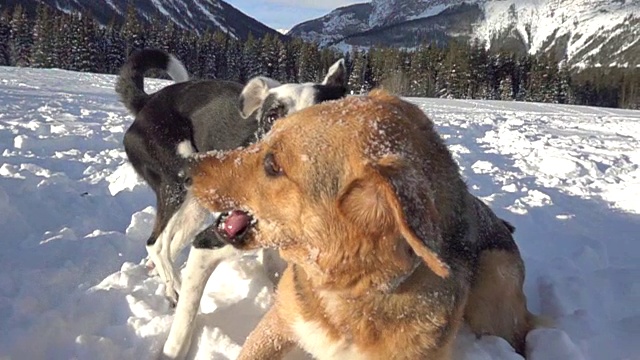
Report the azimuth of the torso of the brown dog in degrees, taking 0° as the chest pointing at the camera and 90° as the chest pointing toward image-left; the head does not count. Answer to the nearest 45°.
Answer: approximately 45°
